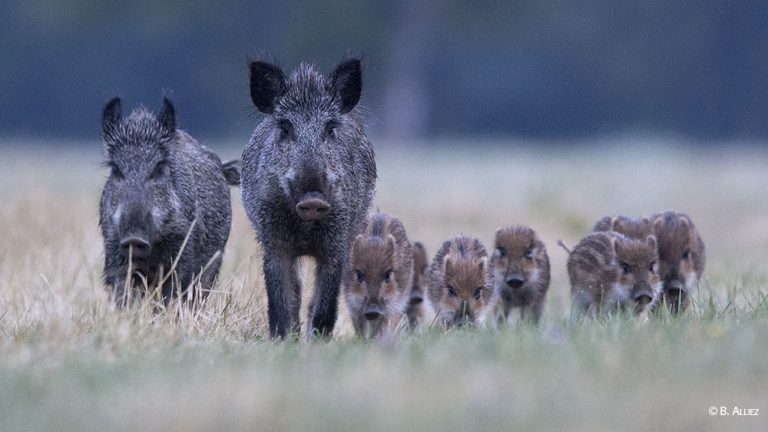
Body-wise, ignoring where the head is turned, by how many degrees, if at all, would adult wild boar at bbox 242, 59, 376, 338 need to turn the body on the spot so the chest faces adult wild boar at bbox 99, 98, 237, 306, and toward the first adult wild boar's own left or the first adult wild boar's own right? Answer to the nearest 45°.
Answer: approximately 135° to the first adult wild boar's own right

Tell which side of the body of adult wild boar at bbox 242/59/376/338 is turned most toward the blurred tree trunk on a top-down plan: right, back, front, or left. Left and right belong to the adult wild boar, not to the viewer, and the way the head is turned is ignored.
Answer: back

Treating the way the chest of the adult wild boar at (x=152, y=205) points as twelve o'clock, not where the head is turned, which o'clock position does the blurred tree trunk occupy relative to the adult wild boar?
The blurred tree trunk is roughly at 5 o'clock from the adult wild boar.

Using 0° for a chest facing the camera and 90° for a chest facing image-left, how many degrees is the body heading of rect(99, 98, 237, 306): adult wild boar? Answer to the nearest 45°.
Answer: approximately 45°

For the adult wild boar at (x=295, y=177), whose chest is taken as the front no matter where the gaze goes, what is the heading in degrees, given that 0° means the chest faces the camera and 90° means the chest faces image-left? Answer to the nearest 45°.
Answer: approximately 0°
